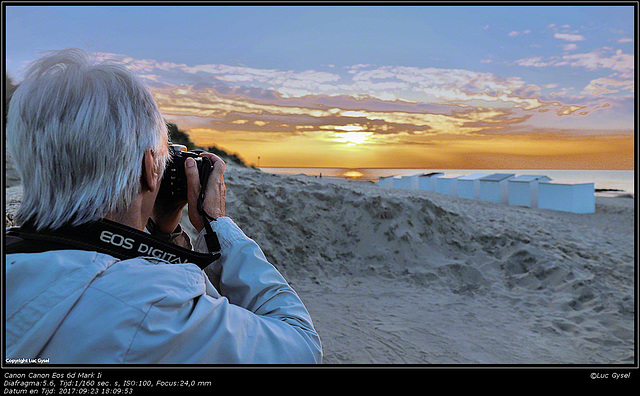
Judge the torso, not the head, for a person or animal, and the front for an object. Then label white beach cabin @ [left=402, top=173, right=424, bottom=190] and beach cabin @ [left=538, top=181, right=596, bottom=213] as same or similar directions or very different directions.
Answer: same or similar directions

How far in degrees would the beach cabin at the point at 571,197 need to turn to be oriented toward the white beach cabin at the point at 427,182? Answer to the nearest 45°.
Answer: approximately 90° to its left

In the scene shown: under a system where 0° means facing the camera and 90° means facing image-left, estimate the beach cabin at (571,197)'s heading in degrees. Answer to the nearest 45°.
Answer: approximately 225°

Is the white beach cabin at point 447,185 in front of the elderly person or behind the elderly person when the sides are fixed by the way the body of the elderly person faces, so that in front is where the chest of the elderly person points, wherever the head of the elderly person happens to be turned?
in front

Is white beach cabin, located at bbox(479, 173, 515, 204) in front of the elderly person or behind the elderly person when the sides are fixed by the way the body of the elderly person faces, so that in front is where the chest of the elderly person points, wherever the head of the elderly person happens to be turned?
in front

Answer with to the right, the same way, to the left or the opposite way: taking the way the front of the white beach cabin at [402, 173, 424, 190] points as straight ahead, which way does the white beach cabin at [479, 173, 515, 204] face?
the same way

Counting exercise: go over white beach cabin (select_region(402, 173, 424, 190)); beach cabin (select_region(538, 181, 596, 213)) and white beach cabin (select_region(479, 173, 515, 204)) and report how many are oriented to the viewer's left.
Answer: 0

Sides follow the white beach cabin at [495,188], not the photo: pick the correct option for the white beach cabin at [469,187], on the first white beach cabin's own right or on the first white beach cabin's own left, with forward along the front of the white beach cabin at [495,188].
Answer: on the first white beach cabin's own left

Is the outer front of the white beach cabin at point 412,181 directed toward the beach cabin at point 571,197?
no

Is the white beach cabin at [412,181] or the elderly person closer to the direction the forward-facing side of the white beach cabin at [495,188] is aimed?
the white beach cabin

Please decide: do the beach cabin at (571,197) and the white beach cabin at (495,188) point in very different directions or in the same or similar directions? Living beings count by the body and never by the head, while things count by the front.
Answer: same or similar directions

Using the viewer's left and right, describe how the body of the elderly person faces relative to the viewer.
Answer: facing away from the viewer and to the right of the viewer

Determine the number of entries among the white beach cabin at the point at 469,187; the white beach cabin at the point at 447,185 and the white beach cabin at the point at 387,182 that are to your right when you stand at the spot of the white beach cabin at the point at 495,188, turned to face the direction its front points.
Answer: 0

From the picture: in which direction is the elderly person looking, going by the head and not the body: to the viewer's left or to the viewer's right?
to the viewer's right

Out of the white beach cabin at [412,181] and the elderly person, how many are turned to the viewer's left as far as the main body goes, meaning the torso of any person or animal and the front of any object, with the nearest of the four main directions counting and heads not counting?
0

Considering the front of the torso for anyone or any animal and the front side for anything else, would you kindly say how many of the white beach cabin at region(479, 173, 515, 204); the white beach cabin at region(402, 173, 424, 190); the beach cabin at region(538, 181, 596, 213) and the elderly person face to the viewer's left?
0

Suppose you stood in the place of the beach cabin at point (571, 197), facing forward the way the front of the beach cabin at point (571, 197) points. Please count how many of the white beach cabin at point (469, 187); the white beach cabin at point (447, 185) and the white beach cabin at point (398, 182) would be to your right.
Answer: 0

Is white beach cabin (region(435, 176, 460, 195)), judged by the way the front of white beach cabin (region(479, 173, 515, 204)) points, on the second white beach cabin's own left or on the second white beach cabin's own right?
on the second white beach cabin's own left
